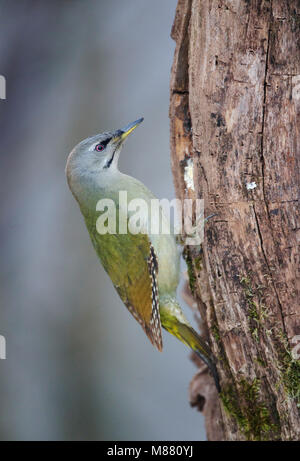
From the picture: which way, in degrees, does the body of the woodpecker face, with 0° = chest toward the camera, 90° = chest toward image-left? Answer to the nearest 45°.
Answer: approximately 270°
